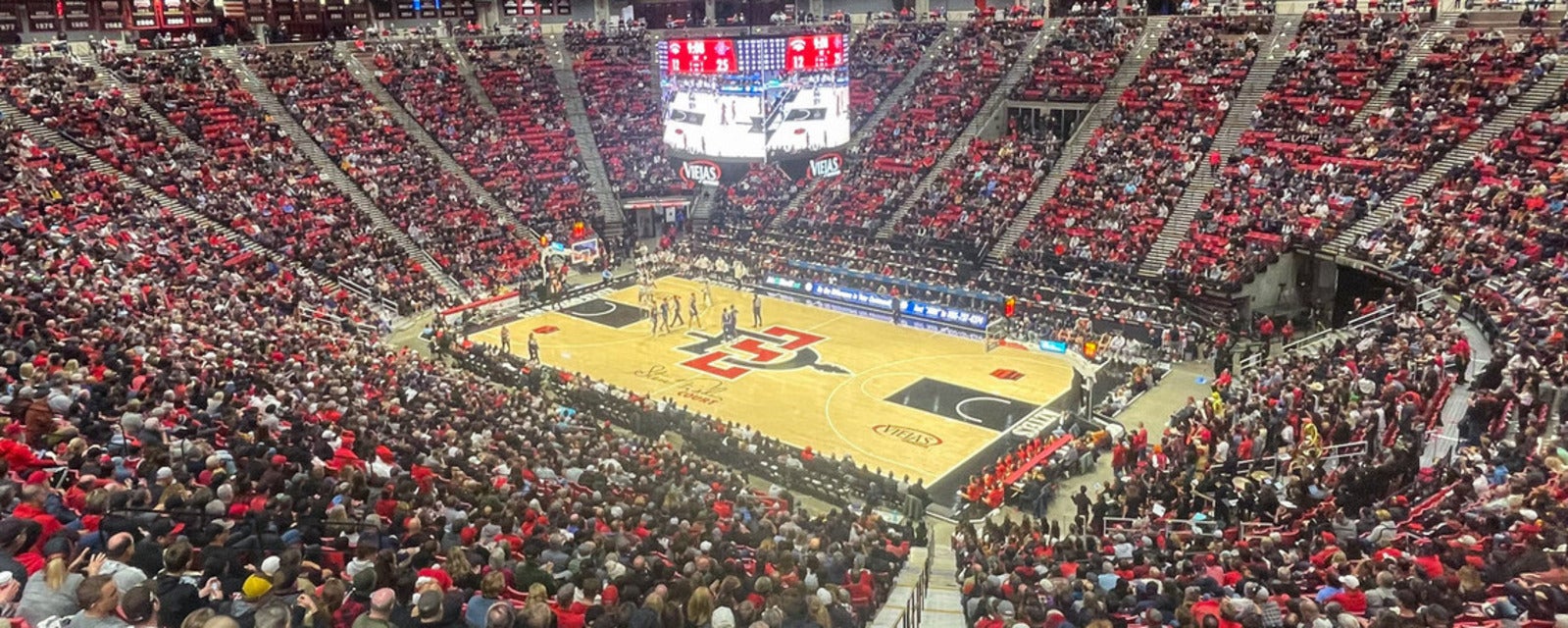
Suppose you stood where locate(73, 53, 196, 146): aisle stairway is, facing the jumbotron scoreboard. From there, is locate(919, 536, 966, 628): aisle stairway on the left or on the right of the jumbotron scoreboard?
right

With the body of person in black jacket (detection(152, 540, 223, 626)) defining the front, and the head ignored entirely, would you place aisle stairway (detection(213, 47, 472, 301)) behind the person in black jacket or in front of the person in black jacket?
in front

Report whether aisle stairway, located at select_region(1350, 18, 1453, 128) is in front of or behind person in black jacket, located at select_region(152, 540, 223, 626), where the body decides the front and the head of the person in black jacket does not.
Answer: in front

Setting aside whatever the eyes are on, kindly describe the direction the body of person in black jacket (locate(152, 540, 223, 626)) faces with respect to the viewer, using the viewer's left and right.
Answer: facing away from the viewer and to the right of the viewer

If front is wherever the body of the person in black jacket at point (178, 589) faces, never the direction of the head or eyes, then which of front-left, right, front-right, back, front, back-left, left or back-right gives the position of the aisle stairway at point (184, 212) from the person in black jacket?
front-left
